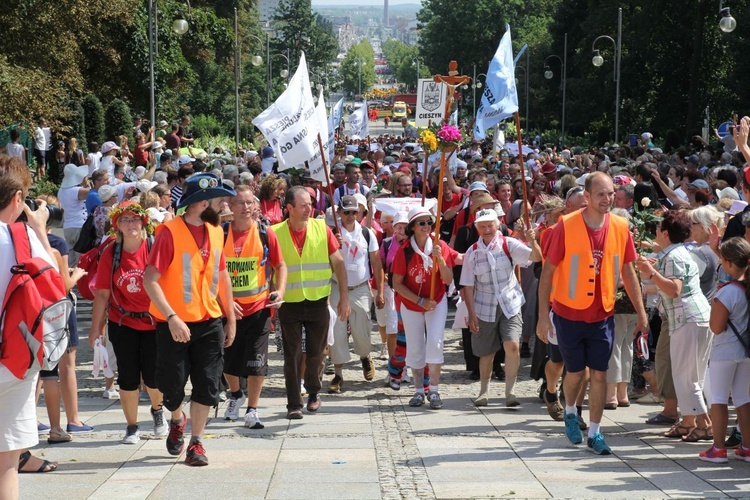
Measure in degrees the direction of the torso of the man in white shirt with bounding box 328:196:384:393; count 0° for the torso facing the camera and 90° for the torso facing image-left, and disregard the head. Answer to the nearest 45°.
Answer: approximately 0°

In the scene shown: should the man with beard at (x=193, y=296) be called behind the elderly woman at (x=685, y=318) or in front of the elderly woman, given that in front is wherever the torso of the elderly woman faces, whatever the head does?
in front

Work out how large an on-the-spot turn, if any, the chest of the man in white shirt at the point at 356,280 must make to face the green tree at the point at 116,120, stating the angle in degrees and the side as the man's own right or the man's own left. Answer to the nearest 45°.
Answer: approximately 180°

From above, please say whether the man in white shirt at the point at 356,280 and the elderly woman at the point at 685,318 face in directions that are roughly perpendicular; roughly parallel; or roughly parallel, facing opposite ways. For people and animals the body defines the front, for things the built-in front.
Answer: roughly perpendicular

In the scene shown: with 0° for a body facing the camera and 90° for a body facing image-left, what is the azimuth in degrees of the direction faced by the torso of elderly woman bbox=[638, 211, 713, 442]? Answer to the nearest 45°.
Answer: approximately 90°

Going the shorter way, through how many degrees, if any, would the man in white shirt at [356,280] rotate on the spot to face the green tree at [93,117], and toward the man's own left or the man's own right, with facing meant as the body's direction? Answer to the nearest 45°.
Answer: approximately 180°

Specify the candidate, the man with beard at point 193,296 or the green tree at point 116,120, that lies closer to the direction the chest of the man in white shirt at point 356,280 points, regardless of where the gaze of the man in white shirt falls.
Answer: the man with beard

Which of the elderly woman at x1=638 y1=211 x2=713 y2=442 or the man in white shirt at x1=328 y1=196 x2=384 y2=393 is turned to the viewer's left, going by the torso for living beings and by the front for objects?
the elderly woman

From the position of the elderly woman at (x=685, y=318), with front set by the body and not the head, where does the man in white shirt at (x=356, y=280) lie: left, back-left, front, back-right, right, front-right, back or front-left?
front-right

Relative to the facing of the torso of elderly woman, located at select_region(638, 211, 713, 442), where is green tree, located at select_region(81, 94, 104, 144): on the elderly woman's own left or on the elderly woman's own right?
on the elderly woman's own right

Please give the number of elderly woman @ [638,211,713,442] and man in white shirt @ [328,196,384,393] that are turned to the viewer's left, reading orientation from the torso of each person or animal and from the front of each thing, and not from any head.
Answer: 1
